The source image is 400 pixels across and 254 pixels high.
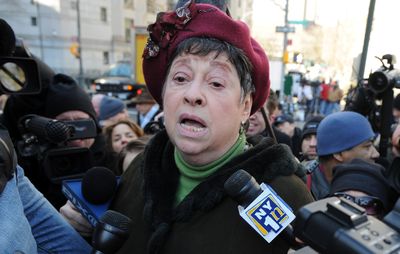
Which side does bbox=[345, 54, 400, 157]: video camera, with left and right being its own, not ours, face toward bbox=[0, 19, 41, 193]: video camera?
front

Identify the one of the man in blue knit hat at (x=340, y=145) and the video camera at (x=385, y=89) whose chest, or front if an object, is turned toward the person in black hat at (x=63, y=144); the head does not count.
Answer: the video camera

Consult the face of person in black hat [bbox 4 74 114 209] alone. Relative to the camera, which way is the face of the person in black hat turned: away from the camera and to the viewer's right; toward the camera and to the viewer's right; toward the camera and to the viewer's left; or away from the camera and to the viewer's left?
toward the camera and to the viewer's right

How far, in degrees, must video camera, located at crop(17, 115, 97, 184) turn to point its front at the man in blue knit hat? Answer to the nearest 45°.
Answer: approximately 45° to its left

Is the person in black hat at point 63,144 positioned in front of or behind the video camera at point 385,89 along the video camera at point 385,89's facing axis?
in front

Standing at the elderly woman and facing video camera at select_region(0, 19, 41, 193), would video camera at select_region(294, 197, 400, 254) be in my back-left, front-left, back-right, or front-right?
back-left

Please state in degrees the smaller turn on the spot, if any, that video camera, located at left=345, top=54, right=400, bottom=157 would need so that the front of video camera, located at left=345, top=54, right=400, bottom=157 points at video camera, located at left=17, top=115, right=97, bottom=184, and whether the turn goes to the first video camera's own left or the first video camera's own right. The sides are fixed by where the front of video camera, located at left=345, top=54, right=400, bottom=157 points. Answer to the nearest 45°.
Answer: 0° — it already faces it

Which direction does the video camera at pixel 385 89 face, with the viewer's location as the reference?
facing the viewer and to the left of the viewer

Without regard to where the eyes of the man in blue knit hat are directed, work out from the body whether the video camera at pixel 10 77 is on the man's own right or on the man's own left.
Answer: on the man's own right
